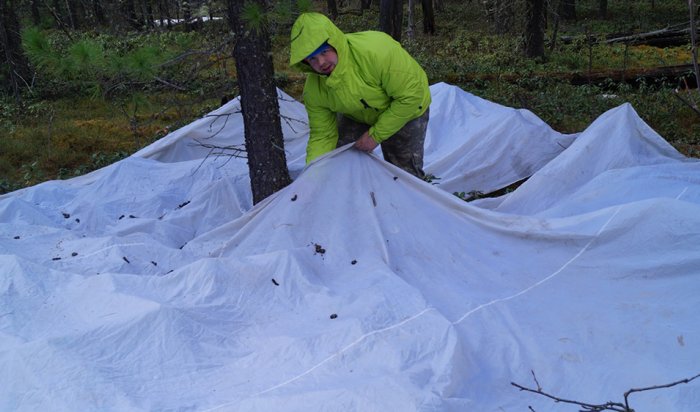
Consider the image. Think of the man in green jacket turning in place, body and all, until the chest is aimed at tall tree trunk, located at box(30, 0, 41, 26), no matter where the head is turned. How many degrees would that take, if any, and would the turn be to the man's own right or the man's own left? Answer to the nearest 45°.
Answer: approximately 90° to the man's own right

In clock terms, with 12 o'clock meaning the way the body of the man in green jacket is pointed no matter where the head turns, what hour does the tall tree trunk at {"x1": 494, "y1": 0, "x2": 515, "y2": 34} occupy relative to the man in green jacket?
The tall tree trunk is roughly at 5 o'clock from the man in green jacket.

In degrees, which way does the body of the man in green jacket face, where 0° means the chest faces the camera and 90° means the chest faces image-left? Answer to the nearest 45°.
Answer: approximately 45°

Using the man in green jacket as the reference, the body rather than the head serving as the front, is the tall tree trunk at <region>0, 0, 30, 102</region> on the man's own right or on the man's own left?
on the man's own right

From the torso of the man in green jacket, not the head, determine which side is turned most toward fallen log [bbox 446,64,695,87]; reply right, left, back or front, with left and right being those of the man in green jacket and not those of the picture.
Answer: back

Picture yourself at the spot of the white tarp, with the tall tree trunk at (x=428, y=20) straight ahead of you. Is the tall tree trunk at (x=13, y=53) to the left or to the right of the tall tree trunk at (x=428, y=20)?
left

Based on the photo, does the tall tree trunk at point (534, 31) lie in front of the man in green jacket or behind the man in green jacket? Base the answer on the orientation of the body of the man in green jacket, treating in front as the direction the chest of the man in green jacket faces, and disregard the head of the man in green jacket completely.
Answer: behind

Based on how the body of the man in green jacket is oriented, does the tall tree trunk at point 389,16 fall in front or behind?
behind
